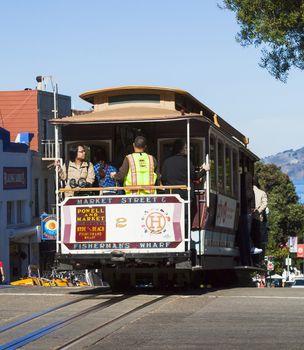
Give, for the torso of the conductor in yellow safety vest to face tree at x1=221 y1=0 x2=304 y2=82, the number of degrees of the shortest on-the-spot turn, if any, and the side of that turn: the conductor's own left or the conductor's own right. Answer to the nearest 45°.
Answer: approximately 45° to the conductor's own right

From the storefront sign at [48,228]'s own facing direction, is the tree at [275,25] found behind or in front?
in front

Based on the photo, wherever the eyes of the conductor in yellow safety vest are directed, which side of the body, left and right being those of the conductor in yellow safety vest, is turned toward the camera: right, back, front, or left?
back

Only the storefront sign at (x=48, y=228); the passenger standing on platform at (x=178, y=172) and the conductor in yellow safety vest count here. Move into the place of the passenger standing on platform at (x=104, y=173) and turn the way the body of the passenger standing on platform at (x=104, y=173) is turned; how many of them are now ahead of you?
1

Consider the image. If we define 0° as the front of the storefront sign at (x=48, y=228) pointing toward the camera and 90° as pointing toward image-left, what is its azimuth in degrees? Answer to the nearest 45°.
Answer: approximately 0°

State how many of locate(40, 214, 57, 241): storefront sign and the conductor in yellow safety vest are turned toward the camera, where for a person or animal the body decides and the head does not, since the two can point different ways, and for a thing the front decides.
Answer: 1
